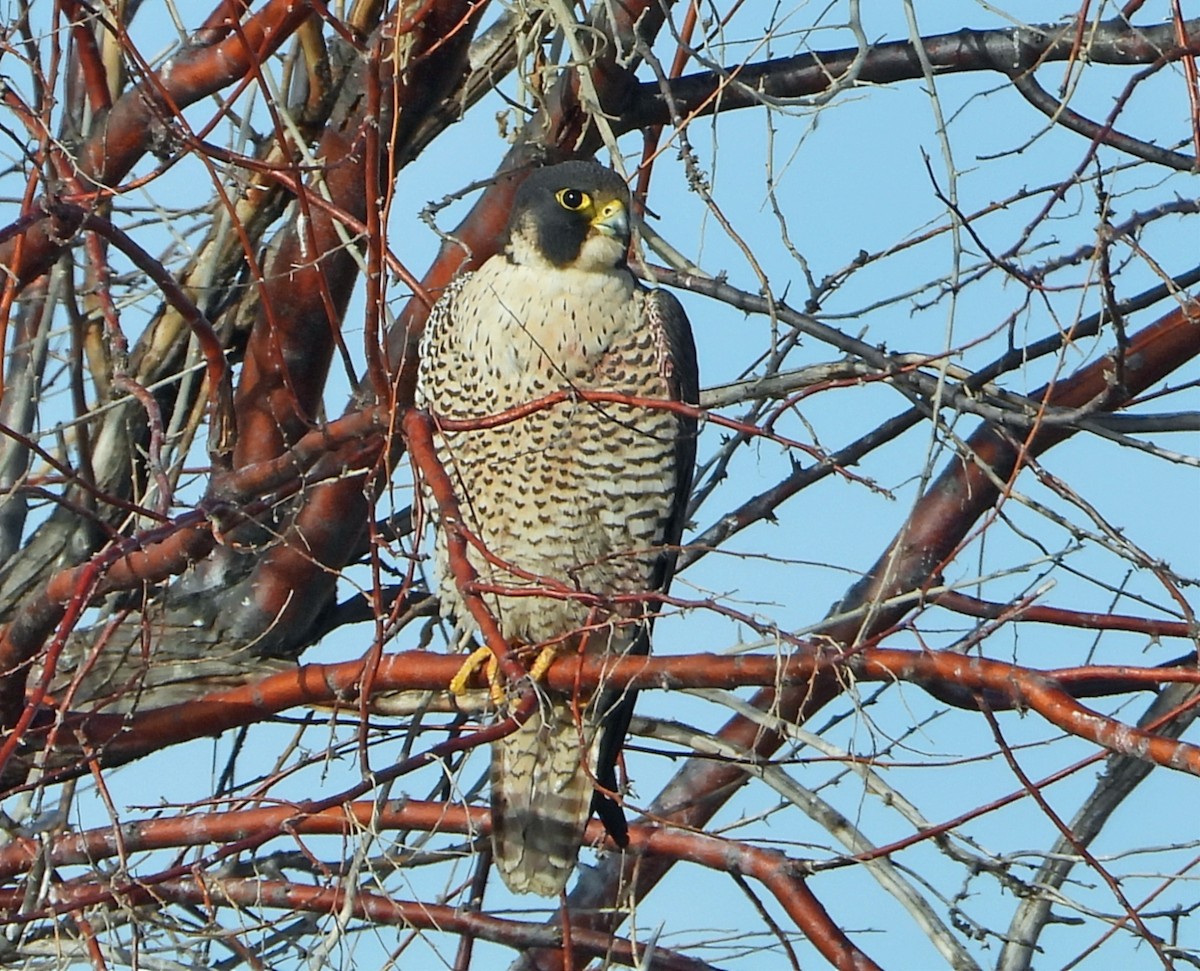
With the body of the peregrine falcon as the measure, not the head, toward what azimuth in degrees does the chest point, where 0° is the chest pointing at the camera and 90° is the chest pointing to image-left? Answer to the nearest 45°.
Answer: approximately 0°
